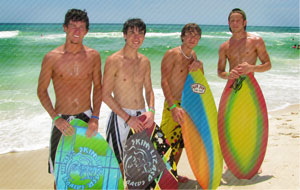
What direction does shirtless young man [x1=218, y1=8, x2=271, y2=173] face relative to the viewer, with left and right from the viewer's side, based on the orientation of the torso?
facing the viewer

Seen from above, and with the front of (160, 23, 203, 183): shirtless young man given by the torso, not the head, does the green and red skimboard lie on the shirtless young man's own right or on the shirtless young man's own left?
on the shirtless young man's own left

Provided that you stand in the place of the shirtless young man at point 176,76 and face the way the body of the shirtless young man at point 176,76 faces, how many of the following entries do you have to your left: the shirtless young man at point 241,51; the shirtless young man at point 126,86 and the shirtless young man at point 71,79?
1

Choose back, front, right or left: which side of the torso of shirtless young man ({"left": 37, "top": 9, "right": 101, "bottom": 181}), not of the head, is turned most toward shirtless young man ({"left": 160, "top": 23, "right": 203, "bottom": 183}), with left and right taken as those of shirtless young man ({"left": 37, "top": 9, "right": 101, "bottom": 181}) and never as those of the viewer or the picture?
left

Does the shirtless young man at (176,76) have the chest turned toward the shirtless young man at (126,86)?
no

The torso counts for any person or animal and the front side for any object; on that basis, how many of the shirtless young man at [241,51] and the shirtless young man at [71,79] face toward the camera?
2

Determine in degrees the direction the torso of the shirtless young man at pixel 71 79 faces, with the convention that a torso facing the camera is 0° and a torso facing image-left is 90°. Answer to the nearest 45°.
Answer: approximately 0°

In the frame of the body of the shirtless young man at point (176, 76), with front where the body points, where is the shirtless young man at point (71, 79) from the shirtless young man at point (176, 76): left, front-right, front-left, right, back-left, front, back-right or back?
right

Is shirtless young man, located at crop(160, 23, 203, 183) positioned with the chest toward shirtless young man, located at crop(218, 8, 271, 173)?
no

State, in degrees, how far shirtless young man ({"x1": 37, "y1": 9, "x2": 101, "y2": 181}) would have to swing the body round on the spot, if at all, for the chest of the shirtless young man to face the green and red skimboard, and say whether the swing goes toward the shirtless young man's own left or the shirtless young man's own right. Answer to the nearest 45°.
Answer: approximately 90° to the shirtless young man's own left

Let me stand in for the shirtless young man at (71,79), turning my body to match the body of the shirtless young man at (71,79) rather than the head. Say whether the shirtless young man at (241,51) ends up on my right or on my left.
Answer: on my left

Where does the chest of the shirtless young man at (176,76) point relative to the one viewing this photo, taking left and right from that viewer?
facing the viewer and to the right of the viewer

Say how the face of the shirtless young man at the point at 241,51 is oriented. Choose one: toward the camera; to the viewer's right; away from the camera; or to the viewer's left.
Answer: toward the camera
